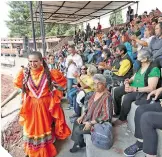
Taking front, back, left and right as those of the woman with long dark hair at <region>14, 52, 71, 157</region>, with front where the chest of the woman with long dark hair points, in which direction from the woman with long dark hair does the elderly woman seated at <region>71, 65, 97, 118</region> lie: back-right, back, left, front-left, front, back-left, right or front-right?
back-left

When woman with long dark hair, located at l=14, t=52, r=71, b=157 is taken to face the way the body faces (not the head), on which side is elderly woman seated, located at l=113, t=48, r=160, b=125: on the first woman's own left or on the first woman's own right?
on the first woman's own left

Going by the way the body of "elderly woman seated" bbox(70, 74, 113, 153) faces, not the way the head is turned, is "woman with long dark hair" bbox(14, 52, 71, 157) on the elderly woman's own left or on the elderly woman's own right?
on the elderly woman's own right

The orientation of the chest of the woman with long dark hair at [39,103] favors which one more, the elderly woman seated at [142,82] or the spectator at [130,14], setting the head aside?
the elderly woman seated

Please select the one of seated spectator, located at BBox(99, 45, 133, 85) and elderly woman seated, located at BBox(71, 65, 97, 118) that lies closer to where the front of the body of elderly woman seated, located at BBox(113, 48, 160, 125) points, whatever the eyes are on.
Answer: the elderly woman seated

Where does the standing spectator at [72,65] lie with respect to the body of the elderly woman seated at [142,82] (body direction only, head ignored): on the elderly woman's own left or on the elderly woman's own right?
on the elderly woman's own right

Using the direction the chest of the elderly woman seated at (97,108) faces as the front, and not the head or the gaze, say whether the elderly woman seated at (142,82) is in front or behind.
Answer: behind

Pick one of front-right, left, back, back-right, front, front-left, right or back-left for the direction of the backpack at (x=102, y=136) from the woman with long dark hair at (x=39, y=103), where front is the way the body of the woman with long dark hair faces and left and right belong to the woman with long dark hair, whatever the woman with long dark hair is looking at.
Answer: front-left

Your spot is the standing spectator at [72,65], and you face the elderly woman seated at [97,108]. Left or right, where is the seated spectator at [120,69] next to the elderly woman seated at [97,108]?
left
